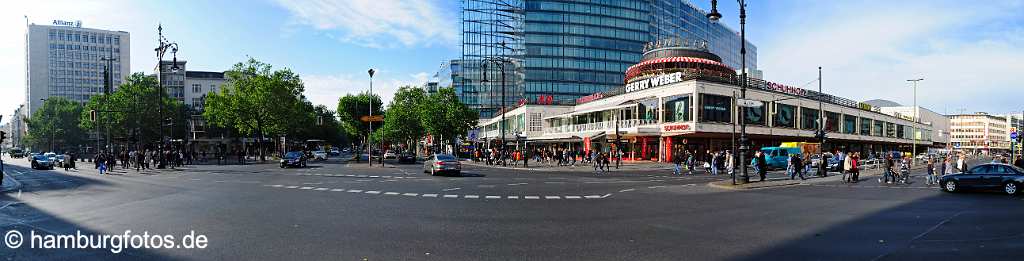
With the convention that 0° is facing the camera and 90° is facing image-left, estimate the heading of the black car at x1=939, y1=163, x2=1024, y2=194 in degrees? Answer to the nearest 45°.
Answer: approximately 90°

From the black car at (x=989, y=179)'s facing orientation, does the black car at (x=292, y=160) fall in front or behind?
in front

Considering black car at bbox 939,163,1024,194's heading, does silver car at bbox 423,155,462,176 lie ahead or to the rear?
ahead
